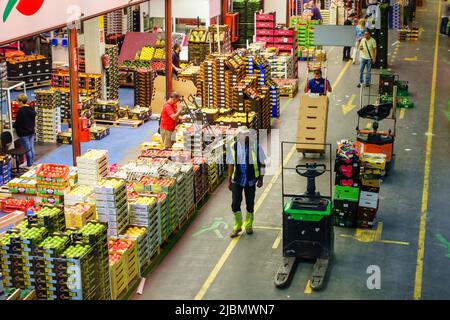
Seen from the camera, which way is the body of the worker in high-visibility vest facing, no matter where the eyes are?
toward the camera

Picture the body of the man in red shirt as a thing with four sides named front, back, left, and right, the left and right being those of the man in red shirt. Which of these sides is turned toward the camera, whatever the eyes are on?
right

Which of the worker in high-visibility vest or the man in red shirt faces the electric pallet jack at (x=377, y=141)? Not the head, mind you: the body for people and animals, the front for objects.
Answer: the man in red shirt

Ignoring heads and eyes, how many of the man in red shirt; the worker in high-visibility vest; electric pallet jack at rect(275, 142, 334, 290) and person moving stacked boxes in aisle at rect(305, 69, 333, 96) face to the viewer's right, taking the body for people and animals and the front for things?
1

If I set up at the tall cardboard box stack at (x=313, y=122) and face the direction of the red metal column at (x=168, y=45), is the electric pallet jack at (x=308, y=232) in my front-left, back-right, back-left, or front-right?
back-left

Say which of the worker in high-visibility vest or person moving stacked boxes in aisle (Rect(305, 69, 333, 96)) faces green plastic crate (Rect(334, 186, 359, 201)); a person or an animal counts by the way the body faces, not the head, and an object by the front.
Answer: the person moving stacked boxes in aisle

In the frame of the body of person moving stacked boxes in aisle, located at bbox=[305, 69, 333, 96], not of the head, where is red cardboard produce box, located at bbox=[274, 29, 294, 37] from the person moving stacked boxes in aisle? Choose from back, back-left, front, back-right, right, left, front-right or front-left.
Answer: back

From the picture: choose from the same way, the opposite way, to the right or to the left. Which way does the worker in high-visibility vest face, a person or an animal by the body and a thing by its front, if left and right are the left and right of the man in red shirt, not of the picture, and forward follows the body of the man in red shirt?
to the right

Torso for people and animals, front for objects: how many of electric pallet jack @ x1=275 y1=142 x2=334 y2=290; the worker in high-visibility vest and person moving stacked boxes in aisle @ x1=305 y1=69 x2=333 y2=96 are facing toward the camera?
3

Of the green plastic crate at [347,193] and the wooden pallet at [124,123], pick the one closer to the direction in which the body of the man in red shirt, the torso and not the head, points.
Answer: the green plastic crate

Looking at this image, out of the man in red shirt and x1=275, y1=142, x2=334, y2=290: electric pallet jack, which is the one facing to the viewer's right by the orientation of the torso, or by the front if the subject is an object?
the man in red shirt

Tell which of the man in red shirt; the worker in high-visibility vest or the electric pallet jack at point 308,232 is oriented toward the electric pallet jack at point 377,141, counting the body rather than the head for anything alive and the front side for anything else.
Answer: the man in red shirt

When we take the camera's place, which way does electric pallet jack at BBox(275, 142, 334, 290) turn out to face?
facing the viewer

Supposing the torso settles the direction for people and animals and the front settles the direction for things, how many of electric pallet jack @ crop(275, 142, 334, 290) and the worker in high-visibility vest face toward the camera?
2

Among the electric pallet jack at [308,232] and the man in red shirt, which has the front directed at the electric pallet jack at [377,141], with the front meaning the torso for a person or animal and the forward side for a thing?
the man in red shirt

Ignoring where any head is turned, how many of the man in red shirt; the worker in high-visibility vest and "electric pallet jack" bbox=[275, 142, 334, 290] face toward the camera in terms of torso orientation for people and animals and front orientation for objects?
2

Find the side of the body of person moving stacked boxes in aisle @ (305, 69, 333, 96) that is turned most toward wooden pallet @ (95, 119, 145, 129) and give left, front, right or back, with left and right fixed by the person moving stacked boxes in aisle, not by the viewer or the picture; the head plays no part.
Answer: right

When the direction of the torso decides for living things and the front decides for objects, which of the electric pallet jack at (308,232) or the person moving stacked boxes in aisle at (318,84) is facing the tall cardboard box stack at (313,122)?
the person moving stacked boxes in aisle

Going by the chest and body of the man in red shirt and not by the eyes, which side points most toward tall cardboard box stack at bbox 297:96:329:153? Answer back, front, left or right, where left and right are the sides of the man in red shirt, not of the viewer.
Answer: front
